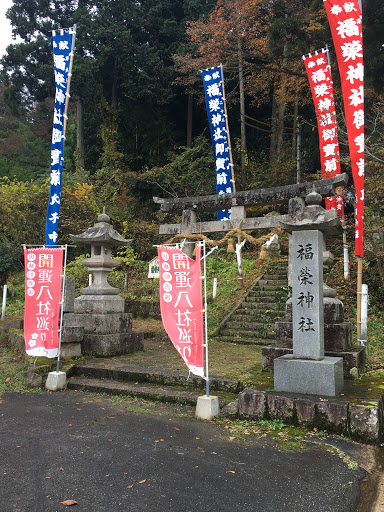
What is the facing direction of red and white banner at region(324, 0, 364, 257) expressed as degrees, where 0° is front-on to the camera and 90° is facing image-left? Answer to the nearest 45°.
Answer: approximately 0°

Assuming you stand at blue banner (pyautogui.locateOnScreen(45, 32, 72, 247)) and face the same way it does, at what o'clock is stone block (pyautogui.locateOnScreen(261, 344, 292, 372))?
The stone block is roughly at 11 o'clock from the blue banner.
